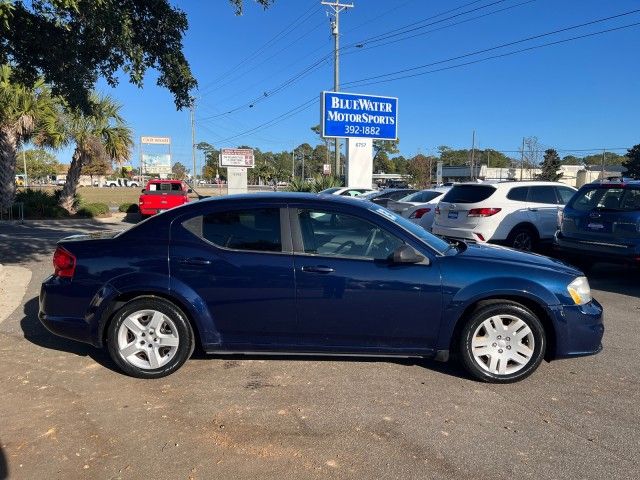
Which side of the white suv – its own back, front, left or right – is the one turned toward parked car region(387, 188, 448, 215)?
left

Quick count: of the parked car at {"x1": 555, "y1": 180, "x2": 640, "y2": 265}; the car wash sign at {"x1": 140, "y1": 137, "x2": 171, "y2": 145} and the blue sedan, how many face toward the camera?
1

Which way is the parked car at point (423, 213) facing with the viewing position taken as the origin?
facing away from the viewer and to the right of the viewer

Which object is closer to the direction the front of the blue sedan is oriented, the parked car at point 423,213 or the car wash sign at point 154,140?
the parked car

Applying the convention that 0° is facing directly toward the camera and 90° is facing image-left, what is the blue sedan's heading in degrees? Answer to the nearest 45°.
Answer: approximately 270°

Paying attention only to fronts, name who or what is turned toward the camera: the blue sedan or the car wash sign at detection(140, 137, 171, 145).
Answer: the car wash sign

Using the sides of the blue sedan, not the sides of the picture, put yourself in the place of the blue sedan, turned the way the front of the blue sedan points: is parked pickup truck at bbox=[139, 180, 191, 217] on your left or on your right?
on your left

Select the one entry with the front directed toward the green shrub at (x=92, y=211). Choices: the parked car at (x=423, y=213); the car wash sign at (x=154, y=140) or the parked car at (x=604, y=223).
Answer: the car wash sign

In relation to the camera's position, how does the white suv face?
facing away from the viewer and to the right of the viewer

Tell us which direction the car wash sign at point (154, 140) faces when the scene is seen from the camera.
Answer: facing the viewer

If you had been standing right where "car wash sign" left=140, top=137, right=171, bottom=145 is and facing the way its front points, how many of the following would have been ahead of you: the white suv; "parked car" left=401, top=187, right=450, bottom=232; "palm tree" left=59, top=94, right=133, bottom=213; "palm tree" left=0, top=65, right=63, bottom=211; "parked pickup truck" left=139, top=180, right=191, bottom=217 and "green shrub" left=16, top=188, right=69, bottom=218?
6

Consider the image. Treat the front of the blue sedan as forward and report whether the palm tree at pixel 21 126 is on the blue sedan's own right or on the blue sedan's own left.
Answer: on the blue sedan's own left

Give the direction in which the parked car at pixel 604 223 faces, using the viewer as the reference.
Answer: facing away from the viewer and to the right of the viewer

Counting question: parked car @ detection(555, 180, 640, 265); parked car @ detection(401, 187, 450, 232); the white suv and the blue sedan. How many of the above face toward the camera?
0
